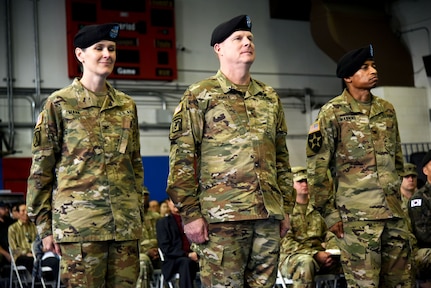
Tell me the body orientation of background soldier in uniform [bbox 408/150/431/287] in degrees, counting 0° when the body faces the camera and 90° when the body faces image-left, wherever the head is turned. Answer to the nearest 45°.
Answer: approximately 315°

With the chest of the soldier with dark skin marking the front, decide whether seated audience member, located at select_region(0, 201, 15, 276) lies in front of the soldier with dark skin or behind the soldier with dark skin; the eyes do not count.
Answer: behind

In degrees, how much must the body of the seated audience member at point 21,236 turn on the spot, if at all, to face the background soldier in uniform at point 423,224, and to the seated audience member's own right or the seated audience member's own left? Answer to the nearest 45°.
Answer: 0° — they already face them

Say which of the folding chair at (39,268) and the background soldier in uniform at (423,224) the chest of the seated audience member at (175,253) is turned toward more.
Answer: the background soldier in uniform

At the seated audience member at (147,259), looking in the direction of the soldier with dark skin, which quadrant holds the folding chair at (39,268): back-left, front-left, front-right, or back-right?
back-right

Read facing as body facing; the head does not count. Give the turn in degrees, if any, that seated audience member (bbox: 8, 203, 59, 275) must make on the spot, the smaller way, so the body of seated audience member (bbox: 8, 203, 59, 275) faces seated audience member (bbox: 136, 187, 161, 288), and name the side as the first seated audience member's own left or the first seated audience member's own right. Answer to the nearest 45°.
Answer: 0° — they already face them

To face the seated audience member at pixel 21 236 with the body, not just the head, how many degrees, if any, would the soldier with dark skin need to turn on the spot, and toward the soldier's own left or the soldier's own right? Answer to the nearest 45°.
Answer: approximately 180°
